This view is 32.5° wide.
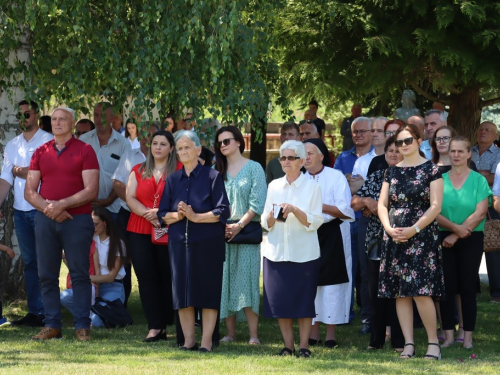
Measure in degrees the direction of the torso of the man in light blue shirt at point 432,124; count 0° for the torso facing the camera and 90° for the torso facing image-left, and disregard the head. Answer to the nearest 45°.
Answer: approximately 45°

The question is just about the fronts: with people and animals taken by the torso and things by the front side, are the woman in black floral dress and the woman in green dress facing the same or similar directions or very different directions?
same or similar directions

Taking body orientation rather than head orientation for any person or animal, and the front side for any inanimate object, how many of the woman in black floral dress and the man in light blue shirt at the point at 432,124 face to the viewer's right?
0

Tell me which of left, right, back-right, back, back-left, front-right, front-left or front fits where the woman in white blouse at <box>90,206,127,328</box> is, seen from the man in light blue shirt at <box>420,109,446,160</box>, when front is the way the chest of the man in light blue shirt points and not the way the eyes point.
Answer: front-right

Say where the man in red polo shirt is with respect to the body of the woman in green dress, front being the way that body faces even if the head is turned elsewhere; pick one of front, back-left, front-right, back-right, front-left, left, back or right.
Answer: front-right

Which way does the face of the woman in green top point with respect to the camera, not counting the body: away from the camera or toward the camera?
toward the camera

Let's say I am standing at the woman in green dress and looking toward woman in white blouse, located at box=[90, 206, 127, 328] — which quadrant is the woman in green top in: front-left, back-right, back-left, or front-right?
back-right

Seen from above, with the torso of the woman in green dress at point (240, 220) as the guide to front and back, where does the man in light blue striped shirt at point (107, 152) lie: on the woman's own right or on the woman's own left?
on the woman's own right

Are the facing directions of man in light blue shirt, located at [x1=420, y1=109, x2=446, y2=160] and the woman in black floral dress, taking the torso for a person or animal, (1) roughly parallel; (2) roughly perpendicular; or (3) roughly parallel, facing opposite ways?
roughly parallel

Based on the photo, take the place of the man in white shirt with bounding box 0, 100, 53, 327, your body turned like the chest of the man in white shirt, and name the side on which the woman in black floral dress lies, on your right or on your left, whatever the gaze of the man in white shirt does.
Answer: on your left

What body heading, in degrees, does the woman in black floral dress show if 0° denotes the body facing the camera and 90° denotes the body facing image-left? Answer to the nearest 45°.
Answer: approximately 45°

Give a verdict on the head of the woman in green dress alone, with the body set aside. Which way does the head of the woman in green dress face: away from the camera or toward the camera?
toward the camera

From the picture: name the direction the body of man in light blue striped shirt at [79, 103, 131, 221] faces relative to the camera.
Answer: toward the camera

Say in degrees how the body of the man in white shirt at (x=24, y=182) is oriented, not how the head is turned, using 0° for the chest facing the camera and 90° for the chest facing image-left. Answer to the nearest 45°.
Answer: approximately 45°

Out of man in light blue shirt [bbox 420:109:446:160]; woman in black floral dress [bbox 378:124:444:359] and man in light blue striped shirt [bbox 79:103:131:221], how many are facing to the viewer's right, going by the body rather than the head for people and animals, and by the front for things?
0

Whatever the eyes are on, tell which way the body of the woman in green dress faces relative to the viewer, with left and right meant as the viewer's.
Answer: facing the viewer and to the left of the viewer
